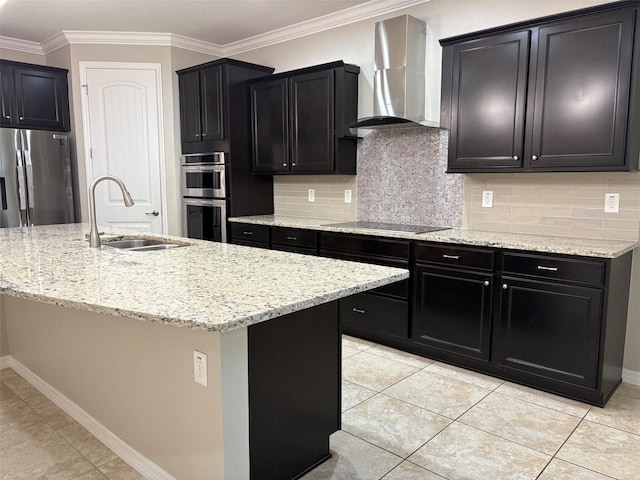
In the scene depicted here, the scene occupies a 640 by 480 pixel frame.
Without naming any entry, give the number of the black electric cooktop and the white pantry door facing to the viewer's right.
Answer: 0

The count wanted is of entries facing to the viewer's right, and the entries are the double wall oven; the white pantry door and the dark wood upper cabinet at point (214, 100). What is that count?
0

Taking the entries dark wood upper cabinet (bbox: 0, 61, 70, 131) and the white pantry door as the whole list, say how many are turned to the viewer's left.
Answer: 0

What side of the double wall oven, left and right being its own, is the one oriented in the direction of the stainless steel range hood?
left

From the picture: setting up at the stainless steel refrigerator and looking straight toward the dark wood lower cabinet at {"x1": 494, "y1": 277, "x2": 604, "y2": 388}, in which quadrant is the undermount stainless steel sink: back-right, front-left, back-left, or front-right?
front-right

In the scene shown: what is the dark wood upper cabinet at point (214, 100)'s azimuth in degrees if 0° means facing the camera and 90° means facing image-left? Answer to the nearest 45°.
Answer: approximately 45°

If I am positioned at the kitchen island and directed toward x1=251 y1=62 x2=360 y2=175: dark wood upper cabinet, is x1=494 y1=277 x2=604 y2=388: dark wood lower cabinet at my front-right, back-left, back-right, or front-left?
front-right

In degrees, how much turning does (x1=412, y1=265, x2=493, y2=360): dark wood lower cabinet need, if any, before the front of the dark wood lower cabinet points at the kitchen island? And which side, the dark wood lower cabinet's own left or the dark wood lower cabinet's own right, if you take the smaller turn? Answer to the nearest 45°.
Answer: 0° — it already faces it

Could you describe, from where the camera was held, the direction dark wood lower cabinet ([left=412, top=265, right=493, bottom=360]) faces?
facing the viewer and to the left of the viewer

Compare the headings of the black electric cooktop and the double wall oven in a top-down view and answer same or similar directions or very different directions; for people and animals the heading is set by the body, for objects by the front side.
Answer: same or similar directions

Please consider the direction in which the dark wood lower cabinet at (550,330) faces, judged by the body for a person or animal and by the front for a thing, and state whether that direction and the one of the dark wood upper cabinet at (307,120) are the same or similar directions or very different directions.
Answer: same or similar directions

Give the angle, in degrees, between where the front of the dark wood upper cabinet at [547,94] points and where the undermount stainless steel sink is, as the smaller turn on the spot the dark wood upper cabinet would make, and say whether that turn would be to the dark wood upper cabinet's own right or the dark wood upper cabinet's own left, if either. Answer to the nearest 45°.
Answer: approximately 45° to the dark wood upper cabinet's own right

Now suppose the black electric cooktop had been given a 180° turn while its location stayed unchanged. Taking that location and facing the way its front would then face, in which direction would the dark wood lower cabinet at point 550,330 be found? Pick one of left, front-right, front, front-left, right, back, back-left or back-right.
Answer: right
